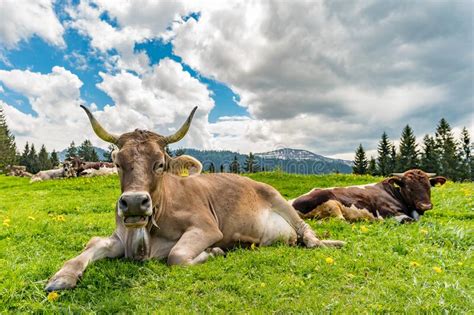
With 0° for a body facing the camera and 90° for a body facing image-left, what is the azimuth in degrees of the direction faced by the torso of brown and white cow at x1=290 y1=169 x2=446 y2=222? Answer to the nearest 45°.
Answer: approximately 315°

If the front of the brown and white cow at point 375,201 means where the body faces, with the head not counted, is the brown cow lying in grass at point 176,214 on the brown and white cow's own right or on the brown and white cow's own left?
on the brown and white cow's own right

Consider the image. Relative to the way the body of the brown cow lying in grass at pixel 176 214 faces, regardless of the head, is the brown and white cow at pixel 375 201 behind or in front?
behind

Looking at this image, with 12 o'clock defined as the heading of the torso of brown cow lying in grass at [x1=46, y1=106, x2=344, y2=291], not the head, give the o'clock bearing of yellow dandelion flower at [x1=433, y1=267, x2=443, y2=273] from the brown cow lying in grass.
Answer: The yellow dandelion flower is roughly at 8 o'clock from the brown cow lying in grass.

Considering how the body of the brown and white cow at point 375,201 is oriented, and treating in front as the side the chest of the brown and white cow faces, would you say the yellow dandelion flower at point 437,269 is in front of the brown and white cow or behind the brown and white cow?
in front

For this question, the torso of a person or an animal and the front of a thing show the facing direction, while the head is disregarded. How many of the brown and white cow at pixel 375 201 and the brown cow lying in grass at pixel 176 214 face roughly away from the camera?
0

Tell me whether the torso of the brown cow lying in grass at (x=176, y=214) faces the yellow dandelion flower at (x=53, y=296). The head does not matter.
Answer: yes

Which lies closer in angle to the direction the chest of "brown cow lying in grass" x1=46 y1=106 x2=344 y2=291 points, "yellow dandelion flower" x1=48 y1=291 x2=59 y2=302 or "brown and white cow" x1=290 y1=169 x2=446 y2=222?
the yellow dandelion flower
